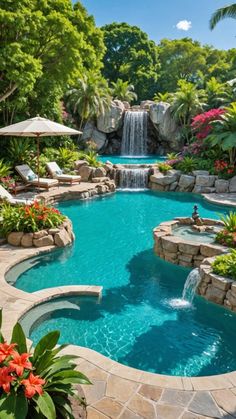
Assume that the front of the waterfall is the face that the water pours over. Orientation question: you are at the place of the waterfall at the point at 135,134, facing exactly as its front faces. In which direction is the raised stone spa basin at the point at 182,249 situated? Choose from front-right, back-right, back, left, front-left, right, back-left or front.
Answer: front

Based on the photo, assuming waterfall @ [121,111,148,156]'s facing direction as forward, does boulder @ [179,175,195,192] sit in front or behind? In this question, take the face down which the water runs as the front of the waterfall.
in front

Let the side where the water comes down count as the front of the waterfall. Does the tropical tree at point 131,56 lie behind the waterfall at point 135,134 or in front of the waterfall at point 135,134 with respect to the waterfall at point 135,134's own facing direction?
behind

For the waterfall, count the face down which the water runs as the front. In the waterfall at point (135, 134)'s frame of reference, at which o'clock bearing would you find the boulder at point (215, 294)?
The boulder is roughly at 12 o'clock from the waterfall.

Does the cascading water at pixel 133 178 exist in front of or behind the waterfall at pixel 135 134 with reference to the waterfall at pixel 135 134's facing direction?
in front

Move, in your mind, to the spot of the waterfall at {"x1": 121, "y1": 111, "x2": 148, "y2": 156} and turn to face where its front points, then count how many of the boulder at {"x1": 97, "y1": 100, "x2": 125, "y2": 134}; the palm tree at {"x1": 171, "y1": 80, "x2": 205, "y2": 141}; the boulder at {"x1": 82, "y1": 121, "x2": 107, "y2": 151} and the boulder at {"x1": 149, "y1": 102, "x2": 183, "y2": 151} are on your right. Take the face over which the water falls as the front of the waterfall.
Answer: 2

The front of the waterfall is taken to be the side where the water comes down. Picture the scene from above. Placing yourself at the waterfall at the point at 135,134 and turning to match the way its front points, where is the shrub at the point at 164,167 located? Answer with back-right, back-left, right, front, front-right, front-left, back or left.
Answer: front

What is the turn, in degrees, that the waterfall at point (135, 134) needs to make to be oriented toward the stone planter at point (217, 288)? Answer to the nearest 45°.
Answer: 0° — it already faces it

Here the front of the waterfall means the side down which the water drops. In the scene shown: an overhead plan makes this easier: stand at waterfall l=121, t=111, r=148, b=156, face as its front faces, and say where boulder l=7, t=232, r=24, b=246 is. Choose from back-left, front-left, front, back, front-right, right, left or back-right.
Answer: front

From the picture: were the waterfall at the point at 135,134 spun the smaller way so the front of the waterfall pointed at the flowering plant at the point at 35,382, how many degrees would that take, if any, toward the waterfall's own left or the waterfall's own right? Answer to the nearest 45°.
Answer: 0° — it already faces it

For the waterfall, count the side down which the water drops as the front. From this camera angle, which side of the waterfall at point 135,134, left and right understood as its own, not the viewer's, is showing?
front

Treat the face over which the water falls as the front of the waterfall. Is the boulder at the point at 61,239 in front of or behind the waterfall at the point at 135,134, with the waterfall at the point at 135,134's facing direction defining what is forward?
in front

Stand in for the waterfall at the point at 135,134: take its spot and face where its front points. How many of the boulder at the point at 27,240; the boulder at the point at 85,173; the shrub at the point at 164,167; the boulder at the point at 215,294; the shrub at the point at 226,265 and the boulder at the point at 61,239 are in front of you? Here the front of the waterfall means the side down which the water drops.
6

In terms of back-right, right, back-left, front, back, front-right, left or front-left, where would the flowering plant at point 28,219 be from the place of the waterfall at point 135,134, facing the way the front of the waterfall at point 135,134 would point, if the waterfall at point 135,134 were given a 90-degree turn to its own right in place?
left

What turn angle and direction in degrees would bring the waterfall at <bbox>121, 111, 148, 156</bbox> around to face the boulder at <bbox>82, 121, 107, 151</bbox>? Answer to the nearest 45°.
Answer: approximately 90° to its right

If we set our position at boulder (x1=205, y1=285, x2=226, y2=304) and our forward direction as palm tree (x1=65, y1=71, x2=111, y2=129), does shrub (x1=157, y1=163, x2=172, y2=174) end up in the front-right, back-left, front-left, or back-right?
front-right
